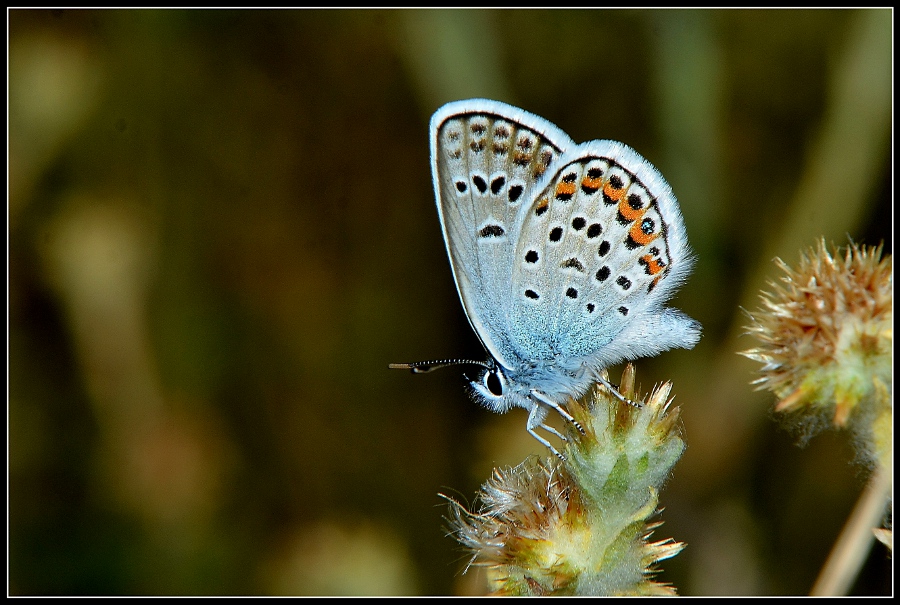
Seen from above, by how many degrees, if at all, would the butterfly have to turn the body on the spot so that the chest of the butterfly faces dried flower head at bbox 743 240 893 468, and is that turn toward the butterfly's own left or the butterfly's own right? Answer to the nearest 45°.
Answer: approximately 135° to the butterfly's own left

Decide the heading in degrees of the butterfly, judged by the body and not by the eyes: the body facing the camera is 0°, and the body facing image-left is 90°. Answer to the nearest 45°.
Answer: approximately 90°
